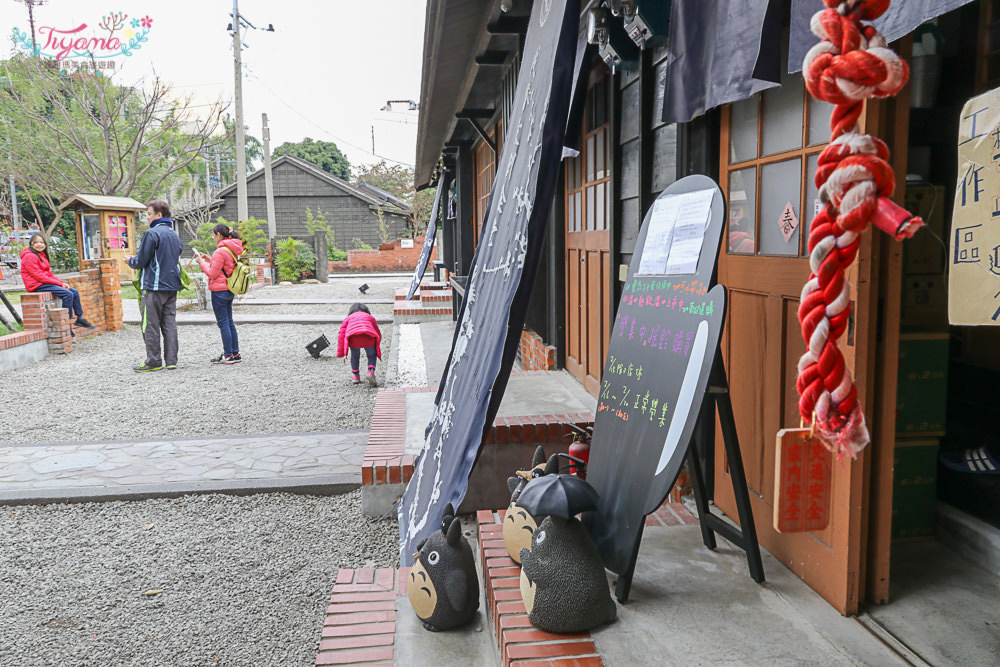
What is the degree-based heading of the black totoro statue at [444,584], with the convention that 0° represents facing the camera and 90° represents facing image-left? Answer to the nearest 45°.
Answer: approximately 45°

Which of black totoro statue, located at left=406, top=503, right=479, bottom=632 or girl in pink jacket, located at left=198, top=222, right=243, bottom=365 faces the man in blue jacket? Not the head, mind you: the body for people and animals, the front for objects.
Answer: the girl in pink jacket

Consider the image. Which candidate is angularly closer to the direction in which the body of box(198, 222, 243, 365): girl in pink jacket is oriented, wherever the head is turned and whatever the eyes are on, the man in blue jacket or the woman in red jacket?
the man in blue jacket

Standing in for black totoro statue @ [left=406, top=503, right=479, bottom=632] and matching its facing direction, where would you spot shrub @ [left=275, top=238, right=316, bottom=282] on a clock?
The shrub is roughly at 4 o'clock from the black totoro statue.

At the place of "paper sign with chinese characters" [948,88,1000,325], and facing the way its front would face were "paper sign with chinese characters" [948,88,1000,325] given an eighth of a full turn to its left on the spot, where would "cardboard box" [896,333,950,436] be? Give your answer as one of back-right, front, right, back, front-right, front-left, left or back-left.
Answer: back

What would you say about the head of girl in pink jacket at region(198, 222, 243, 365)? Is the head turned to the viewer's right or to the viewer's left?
to the viewer's left

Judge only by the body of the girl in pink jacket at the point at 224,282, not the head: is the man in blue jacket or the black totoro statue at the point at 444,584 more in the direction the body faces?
the man in blue jacket

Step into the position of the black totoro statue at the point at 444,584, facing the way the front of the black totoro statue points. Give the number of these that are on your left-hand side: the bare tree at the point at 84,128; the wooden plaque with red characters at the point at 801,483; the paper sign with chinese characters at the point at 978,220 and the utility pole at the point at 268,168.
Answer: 2

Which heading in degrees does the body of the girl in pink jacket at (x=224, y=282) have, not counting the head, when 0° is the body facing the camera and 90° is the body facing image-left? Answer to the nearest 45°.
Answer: approximately 90°
